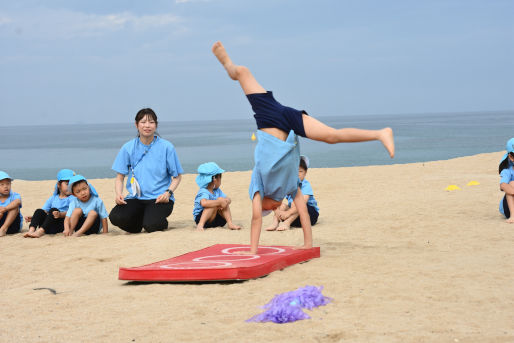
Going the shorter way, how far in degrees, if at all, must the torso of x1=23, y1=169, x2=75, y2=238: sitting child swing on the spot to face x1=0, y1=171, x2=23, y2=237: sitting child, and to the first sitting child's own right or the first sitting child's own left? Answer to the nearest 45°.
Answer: approximately 90° to the first sitting child's own right

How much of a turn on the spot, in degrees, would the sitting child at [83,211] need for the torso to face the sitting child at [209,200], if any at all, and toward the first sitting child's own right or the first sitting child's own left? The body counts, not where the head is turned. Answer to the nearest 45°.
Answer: approximately 135° to the first sitting child's own left

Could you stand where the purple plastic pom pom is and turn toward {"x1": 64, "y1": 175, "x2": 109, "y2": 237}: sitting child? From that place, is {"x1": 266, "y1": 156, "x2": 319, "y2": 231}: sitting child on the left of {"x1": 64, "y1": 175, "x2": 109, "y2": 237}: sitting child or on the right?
right

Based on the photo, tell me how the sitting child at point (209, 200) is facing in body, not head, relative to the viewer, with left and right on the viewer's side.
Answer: facing the viewer and to the right of the viewer

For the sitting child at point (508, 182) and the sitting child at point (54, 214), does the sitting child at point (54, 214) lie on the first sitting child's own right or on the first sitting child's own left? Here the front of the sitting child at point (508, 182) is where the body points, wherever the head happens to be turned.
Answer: on the first sitting child's own right

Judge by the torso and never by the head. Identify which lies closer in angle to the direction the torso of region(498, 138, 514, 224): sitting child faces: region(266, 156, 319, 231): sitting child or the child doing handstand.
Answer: the child doing handstand

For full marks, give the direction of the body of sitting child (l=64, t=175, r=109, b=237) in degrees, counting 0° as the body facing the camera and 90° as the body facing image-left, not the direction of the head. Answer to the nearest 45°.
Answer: approximately 45°

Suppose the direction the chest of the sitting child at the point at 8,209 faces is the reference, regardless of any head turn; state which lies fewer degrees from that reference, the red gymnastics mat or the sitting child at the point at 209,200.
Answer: the red gymnastics mat

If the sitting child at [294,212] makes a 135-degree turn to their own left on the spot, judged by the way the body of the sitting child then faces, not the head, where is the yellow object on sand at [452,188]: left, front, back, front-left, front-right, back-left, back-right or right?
front-left
